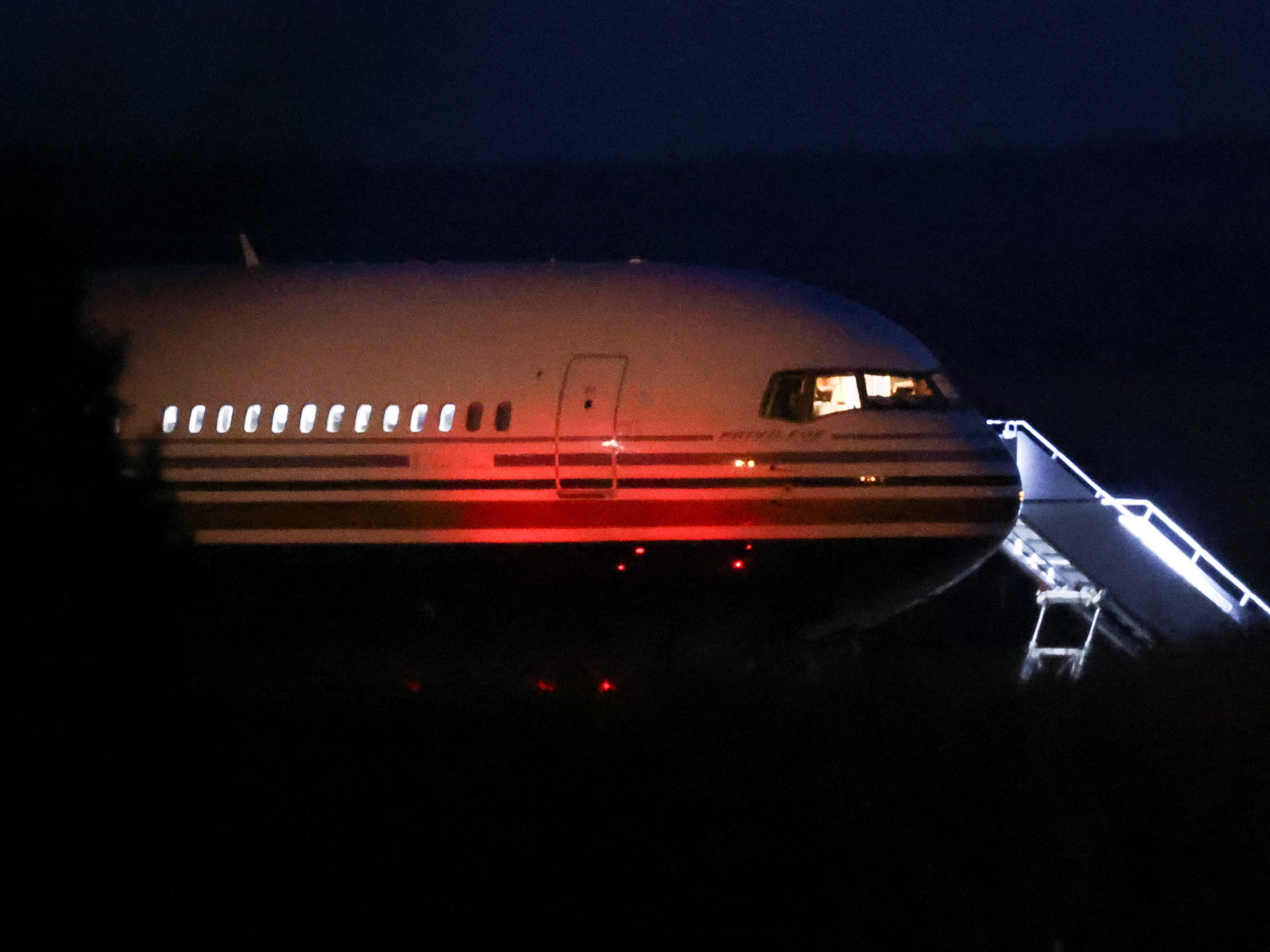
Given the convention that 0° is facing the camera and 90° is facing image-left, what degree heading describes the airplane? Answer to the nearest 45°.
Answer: approximately 270°

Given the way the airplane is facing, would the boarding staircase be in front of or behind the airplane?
in front
